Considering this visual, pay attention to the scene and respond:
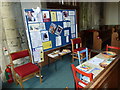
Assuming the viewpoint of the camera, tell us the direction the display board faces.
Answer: facing the viewer and to the right of the viewer
